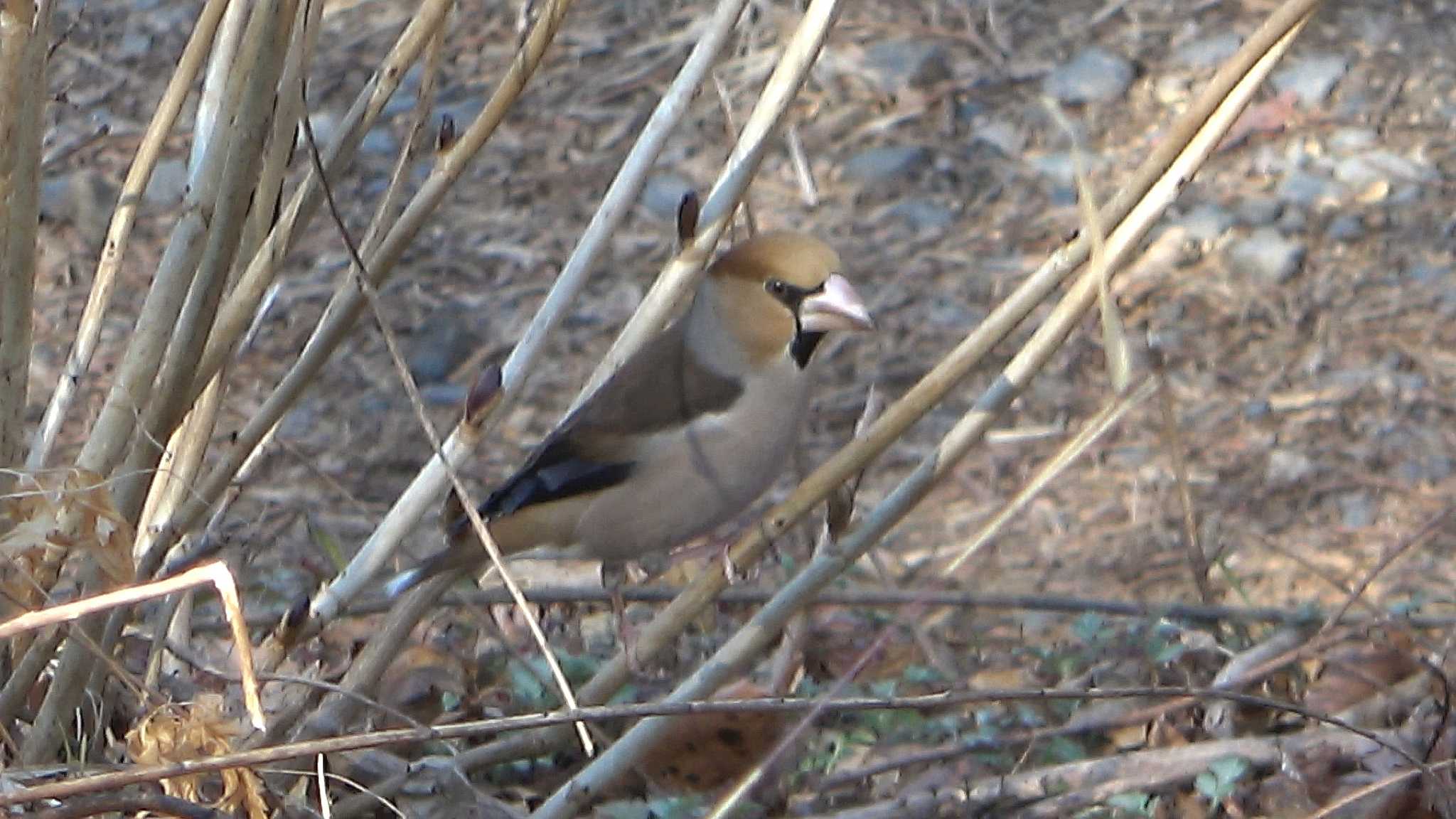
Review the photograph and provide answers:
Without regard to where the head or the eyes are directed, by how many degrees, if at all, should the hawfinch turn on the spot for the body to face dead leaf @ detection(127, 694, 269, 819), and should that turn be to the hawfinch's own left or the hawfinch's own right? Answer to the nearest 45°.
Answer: approximately 135° to the hawfinch's own right

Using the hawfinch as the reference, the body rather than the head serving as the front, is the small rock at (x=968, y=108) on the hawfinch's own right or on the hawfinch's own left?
on the hawfinch's own left

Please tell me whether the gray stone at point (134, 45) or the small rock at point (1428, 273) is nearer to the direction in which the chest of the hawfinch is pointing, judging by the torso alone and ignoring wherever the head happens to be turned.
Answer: the small rock

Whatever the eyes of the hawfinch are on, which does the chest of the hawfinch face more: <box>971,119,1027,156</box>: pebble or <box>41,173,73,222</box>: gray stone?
the pebble

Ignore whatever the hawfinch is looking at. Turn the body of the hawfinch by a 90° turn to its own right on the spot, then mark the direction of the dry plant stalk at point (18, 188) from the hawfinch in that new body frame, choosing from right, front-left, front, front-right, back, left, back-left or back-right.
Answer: front-right

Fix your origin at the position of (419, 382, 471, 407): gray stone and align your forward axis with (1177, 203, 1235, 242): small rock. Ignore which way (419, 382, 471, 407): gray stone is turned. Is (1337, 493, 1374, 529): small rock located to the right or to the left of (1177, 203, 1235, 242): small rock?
right

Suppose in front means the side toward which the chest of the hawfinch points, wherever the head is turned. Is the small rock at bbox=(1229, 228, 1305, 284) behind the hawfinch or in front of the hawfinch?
in front

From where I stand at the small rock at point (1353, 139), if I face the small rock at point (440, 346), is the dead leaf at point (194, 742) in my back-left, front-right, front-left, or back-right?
front-left

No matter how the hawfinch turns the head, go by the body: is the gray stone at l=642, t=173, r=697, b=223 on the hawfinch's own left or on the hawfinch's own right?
on the hawfinch's own left

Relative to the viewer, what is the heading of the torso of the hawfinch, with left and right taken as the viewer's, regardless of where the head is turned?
facing to the right of the viewer

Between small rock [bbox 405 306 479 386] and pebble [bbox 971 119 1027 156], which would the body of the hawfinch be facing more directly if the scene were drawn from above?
the pebble

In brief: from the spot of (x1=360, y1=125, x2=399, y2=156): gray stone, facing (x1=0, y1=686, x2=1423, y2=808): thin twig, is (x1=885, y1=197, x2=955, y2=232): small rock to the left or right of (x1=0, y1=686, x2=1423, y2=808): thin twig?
left

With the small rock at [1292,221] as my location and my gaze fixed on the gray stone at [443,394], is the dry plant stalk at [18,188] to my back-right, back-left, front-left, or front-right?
front-left

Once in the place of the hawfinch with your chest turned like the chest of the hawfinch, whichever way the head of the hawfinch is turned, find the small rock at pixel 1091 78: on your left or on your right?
on your left

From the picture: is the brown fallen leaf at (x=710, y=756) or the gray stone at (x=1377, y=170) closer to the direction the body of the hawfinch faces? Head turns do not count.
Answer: the gray stone

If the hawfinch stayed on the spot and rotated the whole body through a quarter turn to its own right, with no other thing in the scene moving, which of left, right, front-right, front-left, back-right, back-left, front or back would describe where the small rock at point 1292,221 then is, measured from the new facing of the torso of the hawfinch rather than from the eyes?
back-left

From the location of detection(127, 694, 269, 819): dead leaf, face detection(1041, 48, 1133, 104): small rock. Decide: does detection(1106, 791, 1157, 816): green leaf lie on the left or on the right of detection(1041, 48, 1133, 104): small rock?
right

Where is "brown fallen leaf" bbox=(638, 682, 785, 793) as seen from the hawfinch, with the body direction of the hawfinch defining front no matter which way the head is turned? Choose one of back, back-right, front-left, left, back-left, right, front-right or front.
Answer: right

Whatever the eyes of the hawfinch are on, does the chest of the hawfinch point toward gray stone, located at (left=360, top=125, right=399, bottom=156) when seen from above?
no

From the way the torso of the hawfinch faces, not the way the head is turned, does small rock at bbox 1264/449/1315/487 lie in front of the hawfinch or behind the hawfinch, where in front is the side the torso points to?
in front
